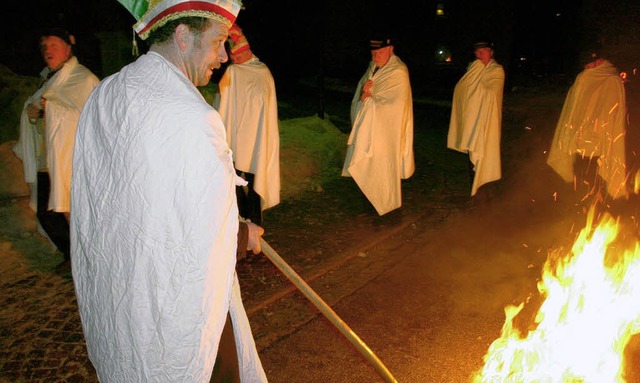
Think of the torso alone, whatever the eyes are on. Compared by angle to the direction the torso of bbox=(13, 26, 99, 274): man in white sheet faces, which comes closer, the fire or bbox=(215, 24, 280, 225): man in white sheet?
the fire

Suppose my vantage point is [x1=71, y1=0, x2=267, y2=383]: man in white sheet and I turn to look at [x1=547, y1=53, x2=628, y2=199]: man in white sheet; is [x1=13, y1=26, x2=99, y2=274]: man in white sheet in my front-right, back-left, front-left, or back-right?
front-left

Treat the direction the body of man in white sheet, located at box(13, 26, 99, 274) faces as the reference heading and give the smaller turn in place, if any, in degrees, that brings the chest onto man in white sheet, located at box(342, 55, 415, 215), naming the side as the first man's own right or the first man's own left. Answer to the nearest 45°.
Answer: approximately 135° to the first man's own left

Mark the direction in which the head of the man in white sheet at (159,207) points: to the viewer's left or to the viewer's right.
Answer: to the viewer's right

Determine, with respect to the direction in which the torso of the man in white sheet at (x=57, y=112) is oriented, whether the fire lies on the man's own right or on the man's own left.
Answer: on the man's own left

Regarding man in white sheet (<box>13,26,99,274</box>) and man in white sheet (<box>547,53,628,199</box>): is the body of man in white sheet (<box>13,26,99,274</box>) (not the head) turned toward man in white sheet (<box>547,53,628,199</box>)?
no

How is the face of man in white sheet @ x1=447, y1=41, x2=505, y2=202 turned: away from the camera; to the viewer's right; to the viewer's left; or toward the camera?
toward the camera

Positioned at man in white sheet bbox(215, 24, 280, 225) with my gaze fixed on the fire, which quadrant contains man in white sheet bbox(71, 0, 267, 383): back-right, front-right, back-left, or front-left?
front-right

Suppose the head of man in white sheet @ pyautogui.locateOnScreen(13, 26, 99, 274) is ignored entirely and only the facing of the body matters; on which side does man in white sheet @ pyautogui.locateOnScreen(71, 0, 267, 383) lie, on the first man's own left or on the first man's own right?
on the first man's own left
